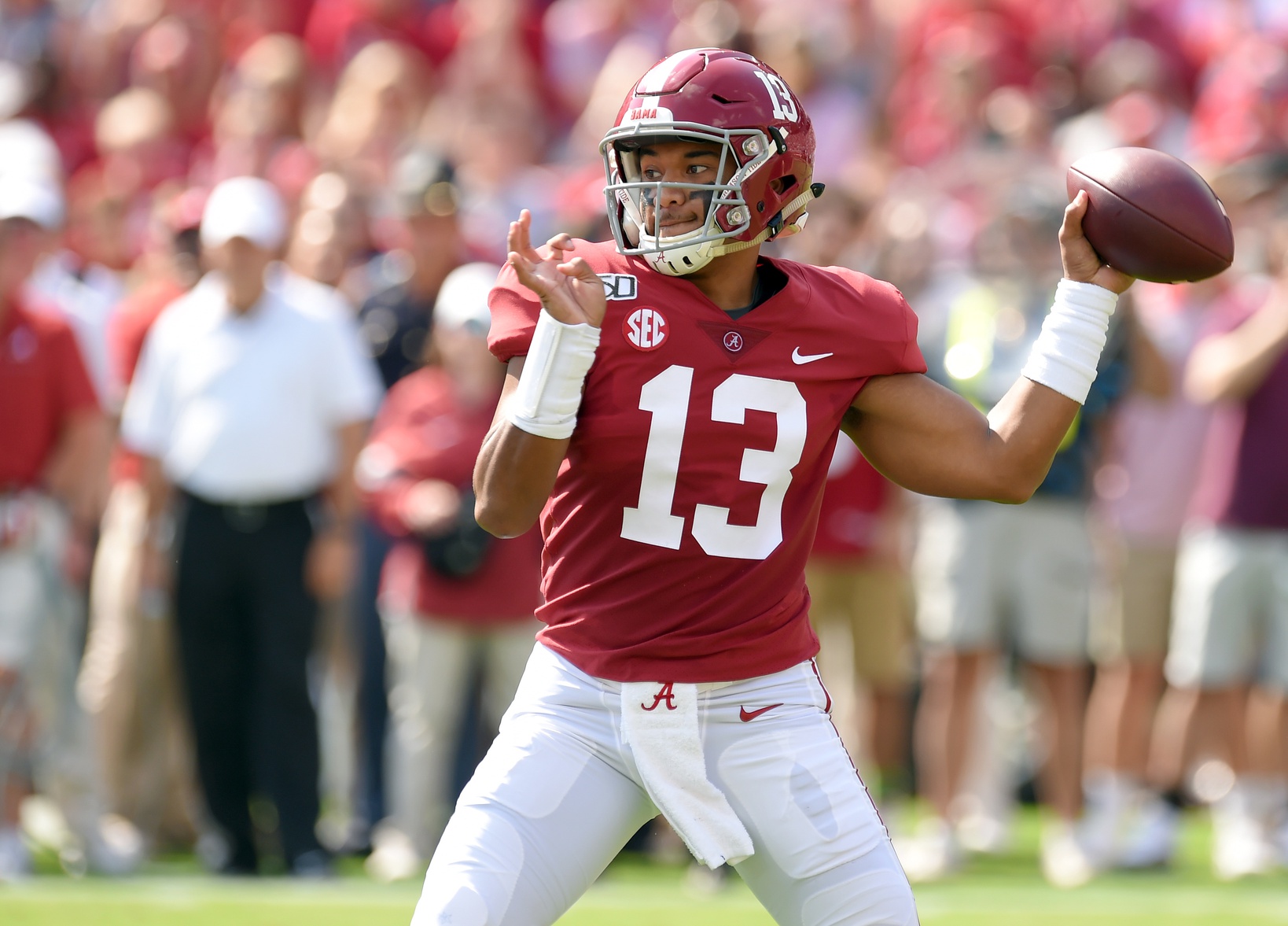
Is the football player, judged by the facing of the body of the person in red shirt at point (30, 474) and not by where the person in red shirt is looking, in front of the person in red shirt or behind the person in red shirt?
in front

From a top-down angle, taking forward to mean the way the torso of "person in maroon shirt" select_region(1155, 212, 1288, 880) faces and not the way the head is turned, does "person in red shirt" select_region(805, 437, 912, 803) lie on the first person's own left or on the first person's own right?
on the first person's own right

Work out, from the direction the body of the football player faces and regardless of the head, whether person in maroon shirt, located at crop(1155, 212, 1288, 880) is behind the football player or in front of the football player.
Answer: behind

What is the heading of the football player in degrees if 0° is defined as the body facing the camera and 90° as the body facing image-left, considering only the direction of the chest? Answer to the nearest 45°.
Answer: approximately 0°

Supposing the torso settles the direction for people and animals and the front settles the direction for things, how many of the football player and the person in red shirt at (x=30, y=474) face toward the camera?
2

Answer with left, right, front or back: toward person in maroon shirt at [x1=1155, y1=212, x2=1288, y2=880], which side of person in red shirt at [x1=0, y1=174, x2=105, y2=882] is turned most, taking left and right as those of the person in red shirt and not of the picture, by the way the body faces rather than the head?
left

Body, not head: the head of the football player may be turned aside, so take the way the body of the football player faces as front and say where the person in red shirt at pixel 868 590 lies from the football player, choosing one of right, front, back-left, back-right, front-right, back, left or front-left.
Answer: back

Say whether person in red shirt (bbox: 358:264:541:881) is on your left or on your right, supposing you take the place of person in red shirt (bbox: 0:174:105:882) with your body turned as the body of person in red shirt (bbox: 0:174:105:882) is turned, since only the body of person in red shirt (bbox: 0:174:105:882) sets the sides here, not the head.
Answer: on your left

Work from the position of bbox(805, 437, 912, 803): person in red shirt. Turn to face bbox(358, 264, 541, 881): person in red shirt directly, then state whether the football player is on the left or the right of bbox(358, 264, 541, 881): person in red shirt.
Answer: left

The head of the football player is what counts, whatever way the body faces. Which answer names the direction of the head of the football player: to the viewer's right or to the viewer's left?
to the viewer's left

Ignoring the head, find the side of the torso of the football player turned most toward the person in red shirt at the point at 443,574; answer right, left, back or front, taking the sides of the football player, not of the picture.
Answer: back

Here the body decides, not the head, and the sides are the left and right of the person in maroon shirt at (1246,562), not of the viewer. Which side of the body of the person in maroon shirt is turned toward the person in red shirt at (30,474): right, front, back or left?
right
